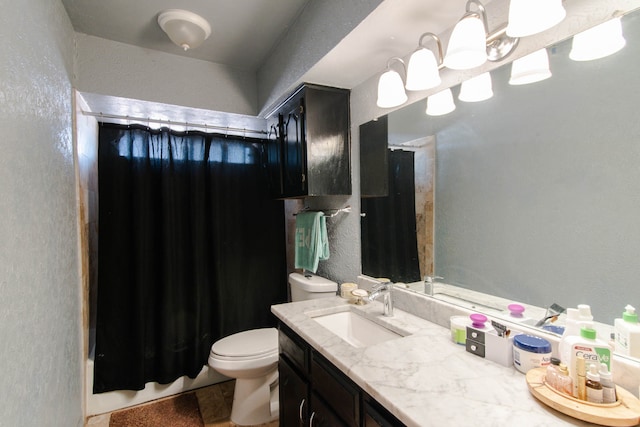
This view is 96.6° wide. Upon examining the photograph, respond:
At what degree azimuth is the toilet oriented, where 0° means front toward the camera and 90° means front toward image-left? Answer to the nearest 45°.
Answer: approximately 45°

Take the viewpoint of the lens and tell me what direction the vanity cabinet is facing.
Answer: facing the viewer and to the left of the viewer

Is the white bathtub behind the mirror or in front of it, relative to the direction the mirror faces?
in front

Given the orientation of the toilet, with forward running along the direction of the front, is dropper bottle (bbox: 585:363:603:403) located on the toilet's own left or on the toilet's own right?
on the toilet's own left

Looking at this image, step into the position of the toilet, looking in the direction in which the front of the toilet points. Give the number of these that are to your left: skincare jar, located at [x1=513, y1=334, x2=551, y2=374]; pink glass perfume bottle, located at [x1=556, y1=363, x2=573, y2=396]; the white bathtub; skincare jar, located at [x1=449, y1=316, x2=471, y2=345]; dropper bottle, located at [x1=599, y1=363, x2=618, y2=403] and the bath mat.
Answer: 4

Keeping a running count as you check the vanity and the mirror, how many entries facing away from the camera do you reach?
0

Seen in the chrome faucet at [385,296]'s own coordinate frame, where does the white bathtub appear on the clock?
The white bathtub is roughly at 2 o'clock from the chrome faucet.

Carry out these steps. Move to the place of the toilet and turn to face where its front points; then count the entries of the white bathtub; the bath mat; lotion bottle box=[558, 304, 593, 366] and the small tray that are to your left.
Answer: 2

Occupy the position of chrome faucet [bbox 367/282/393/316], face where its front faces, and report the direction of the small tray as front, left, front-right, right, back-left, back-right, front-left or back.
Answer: left
